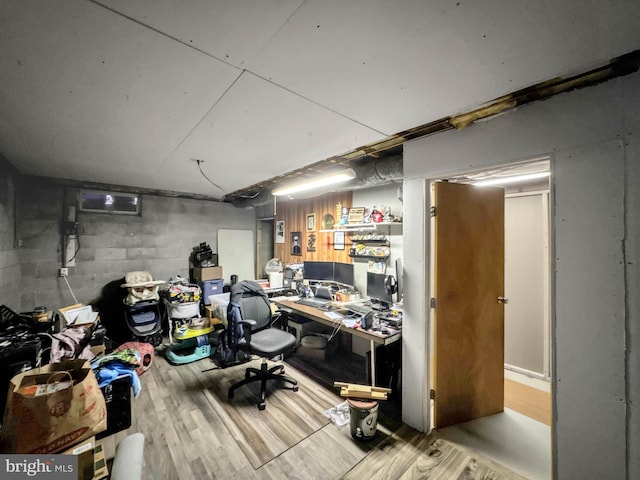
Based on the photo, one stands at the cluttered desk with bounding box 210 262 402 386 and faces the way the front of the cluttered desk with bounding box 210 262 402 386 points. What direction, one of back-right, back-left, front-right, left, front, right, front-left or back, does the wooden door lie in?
left

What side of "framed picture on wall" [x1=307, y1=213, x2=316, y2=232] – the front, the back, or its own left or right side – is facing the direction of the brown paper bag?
front

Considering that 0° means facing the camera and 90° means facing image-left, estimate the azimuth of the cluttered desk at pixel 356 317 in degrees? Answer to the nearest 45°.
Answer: approximately 45°

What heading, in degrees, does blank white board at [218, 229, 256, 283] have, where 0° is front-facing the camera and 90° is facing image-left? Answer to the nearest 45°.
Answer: approximately 0°

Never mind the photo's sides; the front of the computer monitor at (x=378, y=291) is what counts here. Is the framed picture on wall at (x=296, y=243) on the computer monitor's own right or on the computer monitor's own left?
on the computer monitor's own right

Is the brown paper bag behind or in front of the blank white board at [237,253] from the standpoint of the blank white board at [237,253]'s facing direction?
in front

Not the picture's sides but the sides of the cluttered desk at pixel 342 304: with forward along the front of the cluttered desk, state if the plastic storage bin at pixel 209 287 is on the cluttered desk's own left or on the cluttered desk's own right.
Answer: on the cluttered desk's own right

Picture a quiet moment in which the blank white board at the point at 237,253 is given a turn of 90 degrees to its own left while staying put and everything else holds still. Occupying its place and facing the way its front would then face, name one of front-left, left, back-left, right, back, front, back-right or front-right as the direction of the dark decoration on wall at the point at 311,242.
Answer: front-right

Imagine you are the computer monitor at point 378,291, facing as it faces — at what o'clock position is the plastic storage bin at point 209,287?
The plastic storage bin is roughly at 2 o'clock from the computer monitor.

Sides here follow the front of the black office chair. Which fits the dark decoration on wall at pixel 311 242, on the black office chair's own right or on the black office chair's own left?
on the black office chair's own left
